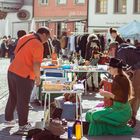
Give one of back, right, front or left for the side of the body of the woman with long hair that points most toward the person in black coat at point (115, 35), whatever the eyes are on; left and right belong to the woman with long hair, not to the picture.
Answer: right

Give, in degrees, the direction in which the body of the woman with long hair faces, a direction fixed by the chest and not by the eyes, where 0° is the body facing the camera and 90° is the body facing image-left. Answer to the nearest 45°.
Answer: approximately 90°

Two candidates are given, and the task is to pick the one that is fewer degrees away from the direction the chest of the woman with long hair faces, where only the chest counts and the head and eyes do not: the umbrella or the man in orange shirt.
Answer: the man in orange shirt

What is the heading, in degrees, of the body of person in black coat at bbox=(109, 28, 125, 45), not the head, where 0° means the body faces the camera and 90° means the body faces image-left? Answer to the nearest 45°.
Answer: approximately 45°

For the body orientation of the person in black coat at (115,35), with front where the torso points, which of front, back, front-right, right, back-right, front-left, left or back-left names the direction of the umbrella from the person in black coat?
back-right

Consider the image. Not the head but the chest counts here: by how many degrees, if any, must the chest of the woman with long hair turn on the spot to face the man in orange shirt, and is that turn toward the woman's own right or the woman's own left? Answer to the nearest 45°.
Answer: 0° — they already face them

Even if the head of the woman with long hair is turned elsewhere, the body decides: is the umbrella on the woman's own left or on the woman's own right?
on the woman's own right

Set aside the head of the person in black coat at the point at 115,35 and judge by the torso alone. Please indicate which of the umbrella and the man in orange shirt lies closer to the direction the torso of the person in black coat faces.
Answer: the man in orange shirt

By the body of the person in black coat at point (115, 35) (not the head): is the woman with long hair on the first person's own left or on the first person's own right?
on the first person's own left
